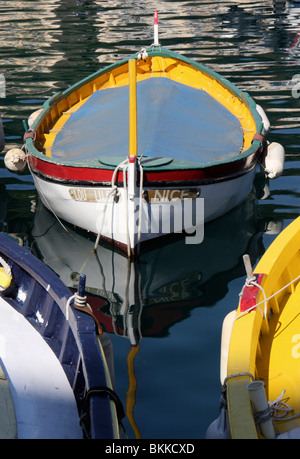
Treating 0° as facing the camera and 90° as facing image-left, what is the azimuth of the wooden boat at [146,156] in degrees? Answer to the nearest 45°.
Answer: approximately 180°

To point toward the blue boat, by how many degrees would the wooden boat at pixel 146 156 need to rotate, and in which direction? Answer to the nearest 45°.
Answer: approximately 180°

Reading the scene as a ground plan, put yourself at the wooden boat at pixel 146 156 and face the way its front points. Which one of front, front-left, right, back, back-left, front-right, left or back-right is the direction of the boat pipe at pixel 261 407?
back

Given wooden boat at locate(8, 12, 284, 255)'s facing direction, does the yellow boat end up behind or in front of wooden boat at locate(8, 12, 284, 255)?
behind
